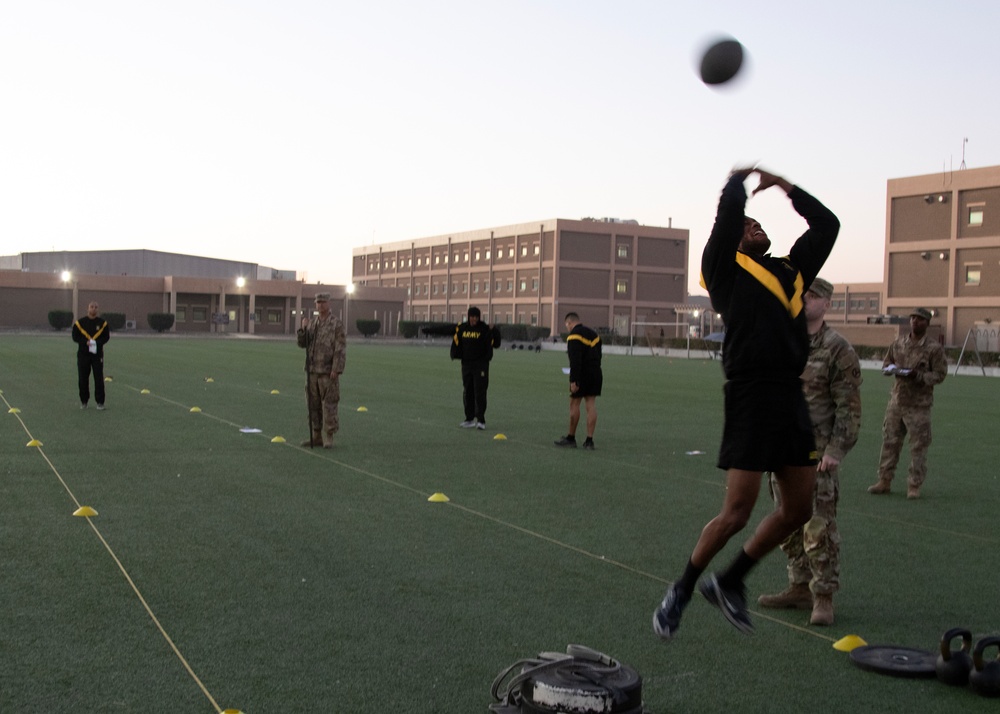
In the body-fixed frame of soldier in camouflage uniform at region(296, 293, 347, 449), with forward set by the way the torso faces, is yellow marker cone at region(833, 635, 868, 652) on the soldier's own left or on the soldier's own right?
on the soldier's own left

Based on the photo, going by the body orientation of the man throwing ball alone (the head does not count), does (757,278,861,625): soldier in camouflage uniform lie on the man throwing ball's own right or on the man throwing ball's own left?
on the man throwing ball's own left

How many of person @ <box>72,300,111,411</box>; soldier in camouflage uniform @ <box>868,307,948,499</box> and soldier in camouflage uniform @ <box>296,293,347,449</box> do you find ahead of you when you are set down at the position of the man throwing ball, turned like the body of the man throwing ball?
0

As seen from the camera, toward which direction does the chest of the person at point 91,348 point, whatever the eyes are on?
toward the camera

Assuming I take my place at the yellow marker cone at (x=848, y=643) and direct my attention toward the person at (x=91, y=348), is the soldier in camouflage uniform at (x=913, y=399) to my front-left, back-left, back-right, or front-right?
front-right

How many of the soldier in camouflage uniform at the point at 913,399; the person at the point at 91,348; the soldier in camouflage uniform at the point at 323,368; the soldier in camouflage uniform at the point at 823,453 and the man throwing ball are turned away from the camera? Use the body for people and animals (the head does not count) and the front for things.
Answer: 0

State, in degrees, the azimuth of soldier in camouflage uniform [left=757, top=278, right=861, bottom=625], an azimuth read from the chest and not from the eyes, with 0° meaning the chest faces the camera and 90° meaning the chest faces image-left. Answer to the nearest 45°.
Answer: approximately 45°

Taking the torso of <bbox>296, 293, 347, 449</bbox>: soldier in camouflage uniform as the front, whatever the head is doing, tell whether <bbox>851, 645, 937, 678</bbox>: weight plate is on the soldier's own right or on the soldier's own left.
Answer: on the soldier's own left

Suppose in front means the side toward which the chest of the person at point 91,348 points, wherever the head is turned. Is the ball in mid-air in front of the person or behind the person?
in front

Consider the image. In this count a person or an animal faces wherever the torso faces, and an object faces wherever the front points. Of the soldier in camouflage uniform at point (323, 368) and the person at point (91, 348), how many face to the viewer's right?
0

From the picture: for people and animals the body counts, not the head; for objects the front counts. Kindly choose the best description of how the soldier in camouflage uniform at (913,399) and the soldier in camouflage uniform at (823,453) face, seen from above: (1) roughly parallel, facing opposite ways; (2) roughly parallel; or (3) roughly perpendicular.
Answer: roughly parallel

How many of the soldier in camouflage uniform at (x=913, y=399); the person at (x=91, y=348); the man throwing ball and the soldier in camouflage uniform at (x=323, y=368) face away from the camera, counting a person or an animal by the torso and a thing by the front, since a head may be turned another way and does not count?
0

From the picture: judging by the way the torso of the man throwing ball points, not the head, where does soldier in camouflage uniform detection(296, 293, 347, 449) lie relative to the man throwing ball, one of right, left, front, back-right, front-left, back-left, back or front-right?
back
